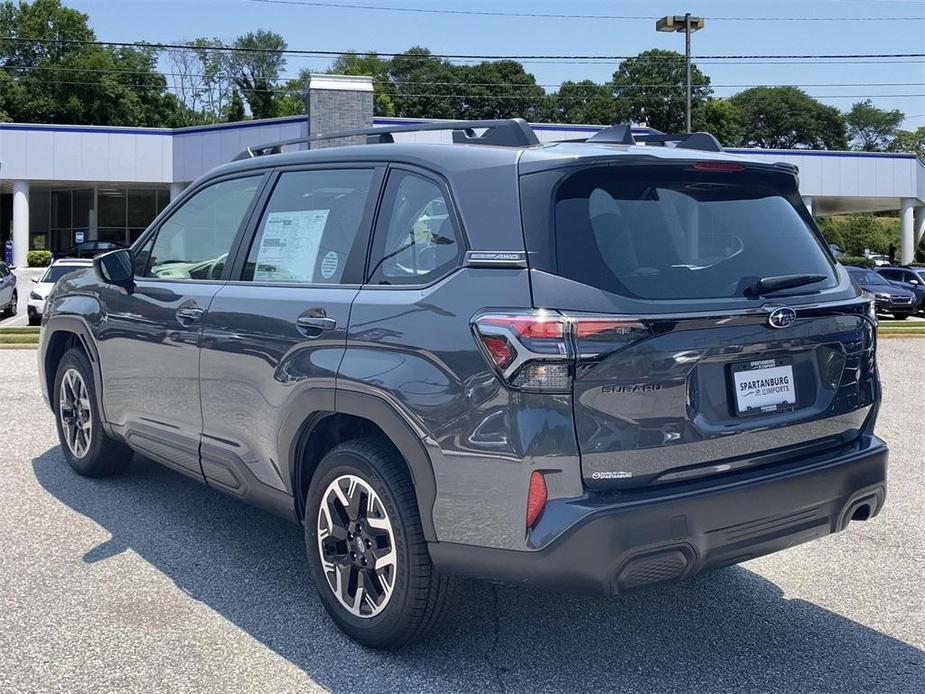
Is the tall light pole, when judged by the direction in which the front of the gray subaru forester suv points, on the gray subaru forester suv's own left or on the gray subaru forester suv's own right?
on the gray subaru forester suv's own right

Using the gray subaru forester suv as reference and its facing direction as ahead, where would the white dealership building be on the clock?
The white dealership building is roughly at 1 o'clock from the gray subaru forester suv.

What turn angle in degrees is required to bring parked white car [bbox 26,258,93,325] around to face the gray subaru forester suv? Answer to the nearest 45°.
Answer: approximately 45° to its left

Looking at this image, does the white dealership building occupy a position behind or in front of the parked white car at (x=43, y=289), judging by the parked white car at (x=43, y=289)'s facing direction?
behind

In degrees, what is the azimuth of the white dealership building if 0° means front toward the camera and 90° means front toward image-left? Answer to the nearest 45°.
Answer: approximately 0°

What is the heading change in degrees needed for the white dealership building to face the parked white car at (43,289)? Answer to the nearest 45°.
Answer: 0° — it already faces it

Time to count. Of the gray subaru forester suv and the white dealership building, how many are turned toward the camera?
1

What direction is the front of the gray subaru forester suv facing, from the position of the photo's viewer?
facing away from the viewer and to the left of the viewer

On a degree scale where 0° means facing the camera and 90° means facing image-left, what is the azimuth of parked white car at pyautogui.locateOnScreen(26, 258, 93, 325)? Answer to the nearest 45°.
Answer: approximately 45°

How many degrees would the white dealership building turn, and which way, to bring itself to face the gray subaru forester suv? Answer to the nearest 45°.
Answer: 0° — it already faces it
